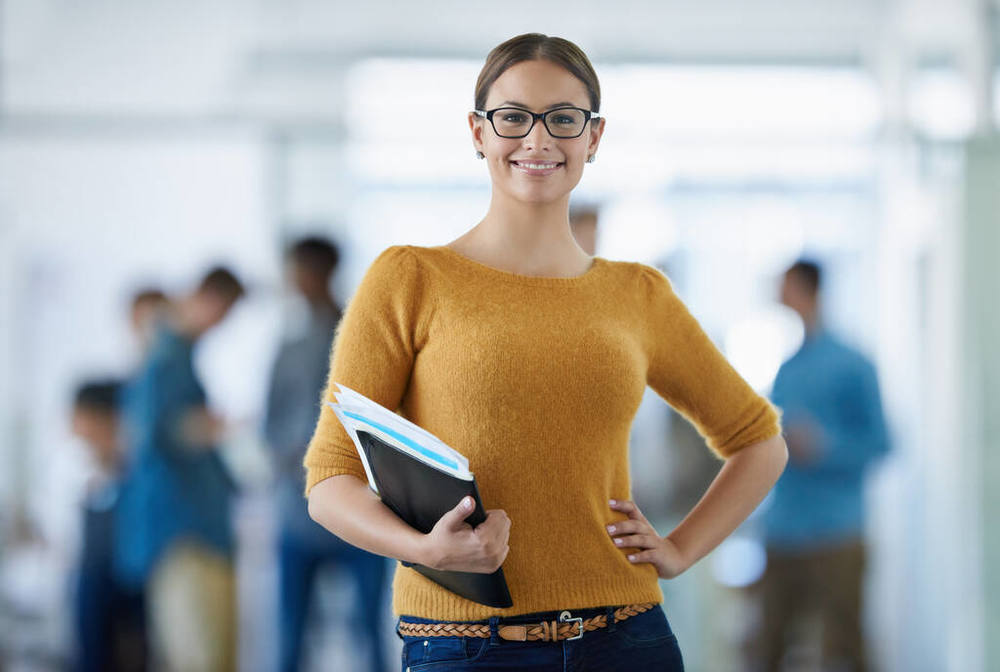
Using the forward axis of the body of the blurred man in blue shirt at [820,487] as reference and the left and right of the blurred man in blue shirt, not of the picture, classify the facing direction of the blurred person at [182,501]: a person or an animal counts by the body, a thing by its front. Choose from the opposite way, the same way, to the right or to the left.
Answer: the opposite way

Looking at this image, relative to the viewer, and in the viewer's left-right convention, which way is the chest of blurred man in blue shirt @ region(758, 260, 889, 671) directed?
facing the viewer and to the left of the viewer

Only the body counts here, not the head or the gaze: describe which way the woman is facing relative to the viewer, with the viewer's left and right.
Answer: facing the viewer

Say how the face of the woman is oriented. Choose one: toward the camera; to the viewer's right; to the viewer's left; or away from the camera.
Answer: toward the camera

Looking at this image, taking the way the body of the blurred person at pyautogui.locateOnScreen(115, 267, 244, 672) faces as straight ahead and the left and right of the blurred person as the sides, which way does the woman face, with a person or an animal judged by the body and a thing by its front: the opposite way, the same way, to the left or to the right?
to the right

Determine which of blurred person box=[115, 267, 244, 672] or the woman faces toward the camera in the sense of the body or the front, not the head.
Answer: the woman

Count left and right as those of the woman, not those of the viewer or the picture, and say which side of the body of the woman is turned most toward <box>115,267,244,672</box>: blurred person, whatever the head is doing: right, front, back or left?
back

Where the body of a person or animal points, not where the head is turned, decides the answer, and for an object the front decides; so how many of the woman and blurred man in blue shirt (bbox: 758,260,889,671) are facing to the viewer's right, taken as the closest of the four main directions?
0

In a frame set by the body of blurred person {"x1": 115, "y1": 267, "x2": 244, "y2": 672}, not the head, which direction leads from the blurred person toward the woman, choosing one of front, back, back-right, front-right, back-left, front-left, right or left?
right

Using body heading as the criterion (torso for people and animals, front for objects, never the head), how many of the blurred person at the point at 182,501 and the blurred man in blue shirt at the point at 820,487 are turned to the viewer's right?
1

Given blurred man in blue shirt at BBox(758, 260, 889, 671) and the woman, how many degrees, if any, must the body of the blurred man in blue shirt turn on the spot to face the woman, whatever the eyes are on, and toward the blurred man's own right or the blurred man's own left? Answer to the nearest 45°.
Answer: approximately 45° to the blurred man's own left

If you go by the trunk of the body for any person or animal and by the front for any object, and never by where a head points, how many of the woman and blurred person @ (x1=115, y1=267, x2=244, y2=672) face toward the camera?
1

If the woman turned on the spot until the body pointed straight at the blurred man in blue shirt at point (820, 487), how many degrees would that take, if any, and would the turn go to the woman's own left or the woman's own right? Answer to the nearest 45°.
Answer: approximately 180°

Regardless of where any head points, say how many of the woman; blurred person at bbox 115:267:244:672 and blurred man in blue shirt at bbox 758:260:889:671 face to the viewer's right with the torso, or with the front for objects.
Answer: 1

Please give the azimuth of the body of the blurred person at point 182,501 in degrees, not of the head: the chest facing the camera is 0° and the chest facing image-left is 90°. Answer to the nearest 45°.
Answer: approximately 270°

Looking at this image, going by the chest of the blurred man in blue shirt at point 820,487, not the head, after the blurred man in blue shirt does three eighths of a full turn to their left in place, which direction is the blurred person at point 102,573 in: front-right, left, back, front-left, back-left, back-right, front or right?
back
